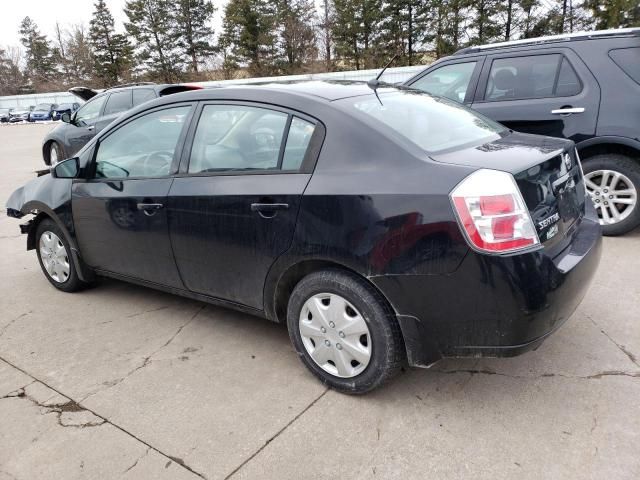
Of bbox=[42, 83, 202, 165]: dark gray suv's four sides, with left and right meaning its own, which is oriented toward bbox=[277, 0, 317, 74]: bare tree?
right

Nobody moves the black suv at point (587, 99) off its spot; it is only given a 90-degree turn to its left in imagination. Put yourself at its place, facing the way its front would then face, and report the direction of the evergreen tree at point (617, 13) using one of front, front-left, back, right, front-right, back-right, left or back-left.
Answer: back

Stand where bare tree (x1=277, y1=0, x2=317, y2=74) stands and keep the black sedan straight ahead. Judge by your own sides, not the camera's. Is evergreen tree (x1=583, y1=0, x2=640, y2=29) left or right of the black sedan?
left

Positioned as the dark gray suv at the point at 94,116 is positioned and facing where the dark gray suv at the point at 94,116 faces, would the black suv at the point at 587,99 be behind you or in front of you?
behind

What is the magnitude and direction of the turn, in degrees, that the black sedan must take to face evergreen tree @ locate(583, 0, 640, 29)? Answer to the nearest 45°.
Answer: approximately 90° to its right

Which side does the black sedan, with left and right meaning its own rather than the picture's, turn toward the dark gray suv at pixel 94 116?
front

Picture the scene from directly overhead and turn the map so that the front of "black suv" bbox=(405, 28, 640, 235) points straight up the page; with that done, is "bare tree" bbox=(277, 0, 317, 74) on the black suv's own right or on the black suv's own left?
on the black suv's own right

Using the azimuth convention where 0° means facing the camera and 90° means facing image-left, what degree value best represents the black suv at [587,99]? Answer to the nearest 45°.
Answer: approximately 90°

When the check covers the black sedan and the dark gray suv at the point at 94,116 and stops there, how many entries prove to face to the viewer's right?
0

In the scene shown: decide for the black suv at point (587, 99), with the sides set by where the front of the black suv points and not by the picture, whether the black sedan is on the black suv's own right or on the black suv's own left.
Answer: on the black suv's own left

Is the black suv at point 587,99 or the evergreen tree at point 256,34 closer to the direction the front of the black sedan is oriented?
the evergreen tree
